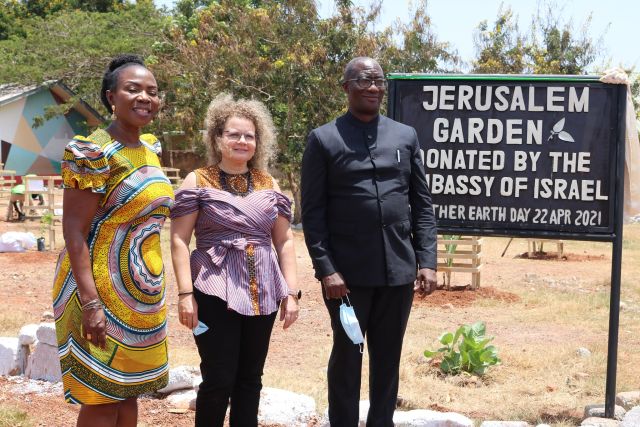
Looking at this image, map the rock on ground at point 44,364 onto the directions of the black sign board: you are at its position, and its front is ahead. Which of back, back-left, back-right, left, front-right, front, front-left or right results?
right

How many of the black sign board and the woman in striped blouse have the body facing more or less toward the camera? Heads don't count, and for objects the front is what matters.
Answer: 2

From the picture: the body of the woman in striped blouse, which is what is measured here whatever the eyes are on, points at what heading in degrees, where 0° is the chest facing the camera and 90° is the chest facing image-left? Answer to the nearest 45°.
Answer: approximately 0°

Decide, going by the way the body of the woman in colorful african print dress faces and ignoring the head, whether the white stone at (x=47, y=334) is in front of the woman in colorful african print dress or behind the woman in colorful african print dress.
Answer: behind

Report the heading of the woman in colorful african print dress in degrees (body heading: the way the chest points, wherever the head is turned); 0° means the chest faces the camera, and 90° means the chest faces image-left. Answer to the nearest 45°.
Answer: approximately 315°

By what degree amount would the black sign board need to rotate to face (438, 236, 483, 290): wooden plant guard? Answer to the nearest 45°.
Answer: approximately 180°

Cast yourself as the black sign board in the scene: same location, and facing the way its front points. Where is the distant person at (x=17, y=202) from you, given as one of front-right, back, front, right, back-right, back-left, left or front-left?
back-right

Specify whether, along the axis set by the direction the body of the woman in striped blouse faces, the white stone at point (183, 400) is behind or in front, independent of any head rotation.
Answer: behind

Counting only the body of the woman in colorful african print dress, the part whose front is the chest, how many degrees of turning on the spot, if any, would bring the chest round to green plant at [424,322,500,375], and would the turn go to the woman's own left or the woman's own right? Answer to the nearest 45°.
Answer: approximately 90° to the woman's own left
